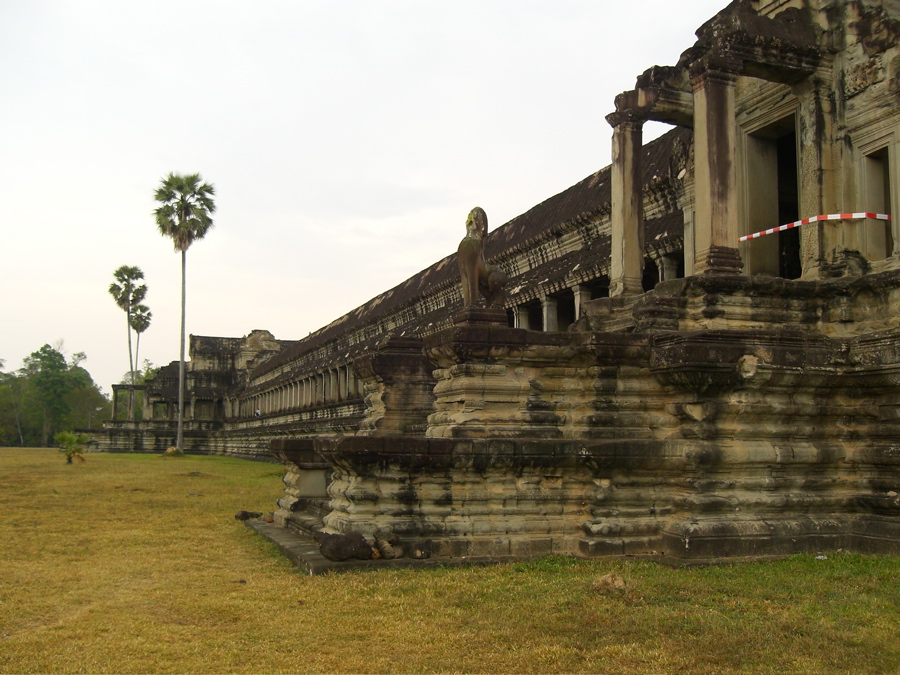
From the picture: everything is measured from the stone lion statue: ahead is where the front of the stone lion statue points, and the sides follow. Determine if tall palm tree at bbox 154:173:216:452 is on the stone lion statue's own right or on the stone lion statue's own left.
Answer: on the stone lion statue's own right

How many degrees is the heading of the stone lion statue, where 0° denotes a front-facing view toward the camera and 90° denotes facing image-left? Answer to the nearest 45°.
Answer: approximately 90°
